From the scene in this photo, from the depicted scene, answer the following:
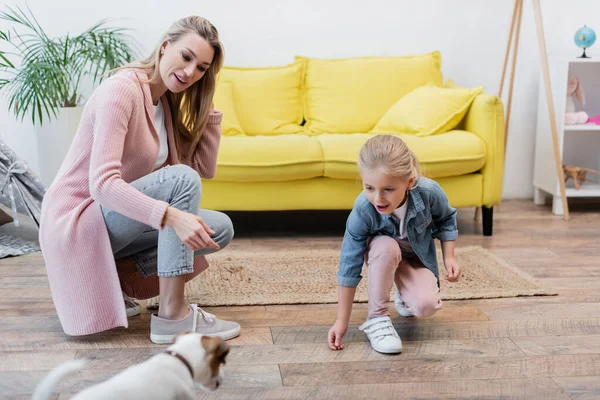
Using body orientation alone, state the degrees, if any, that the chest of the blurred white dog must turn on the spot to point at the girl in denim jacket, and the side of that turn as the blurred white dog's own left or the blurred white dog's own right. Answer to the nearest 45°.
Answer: approximately 45° to the blurred white dog's own left

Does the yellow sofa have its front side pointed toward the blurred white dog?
yes

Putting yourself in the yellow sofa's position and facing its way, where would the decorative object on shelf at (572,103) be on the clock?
The decorative object on shelf is roughly at 8 o'clock from the yellow sofa.

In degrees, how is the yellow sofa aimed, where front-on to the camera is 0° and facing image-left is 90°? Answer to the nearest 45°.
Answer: approximately 0°

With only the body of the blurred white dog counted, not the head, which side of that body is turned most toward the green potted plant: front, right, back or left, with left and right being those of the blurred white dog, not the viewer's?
left

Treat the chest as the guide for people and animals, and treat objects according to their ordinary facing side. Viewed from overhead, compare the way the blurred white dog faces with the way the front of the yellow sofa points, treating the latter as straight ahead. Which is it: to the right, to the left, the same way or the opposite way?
to the left

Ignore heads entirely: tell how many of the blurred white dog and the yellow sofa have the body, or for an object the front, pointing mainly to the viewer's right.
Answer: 1

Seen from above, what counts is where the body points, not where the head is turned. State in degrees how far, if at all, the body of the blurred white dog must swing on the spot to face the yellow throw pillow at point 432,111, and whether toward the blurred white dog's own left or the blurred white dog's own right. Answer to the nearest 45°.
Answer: approximately 45° to the blurred white dog's own left

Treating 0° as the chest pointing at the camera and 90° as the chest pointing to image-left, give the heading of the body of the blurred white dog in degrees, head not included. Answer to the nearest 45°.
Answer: approximately 270°

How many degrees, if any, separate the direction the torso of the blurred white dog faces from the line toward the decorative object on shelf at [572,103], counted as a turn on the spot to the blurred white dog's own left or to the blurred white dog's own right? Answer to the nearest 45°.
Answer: approximately 45° to the blurred white dog's own left

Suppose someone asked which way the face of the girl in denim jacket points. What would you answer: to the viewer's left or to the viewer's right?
to the viewer's left
